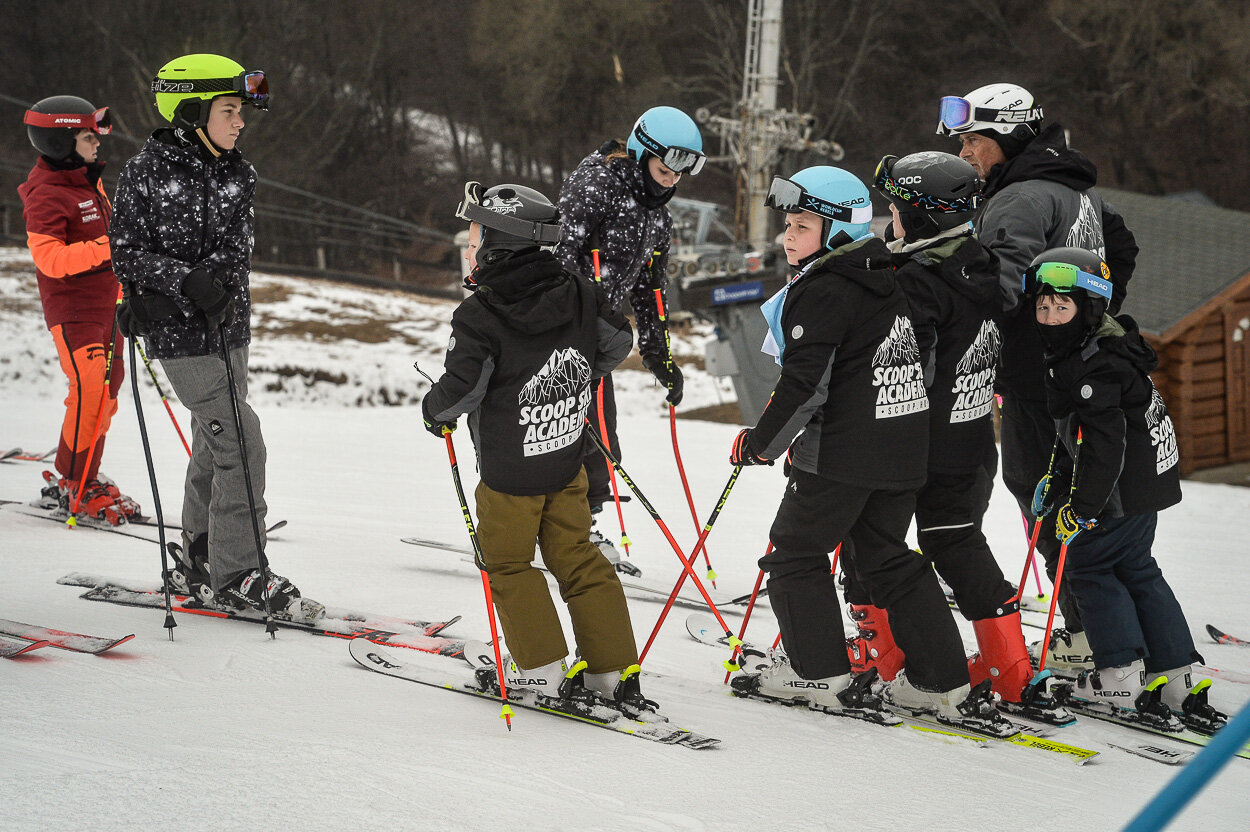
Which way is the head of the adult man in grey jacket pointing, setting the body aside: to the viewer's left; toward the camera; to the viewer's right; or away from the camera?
to the viewer's left

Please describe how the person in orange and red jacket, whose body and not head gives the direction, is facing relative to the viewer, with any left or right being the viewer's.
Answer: facing to the right of the viewer

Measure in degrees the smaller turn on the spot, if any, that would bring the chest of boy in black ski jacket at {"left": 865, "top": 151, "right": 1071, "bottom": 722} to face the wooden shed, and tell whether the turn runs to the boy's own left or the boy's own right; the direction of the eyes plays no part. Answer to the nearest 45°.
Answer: approximately 45° to the boy's own right

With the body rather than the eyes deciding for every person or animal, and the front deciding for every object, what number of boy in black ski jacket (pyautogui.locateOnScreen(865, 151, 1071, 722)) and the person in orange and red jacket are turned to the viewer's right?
1

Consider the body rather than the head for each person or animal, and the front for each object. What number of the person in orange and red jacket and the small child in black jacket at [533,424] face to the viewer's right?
1

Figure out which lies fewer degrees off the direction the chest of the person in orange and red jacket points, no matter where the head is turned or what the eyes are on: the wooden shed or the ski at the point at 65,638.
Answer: the wooden shed

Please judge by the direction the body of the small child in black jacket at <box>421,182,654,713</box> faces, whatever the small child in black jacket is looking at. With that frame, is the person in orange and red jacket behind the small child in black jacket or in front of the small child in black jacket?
in front

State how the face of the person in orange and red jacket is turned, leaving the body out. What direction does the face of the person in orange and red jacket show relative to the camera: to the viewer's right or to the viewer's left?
to the viewer's right

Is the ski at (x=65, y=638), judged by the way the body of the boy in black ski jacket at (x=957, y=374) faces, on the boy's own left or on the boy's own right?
on the boy's own left

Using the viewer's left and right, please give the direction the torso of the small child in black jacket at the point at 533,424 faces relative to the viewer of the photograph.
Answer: facing away from the viewer and to the left of the viewer

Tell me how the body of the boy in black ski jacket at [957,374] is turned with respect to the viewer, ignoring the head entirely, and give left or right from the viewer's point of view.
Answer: facing away from the viewer and to the left of the viewer

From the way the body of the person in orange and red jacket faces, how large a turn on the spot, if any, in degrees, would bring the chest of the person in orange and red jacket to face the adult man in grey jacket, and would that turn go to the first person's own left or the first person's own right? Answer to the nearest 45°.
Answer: approximately 45° to the first person's own right
